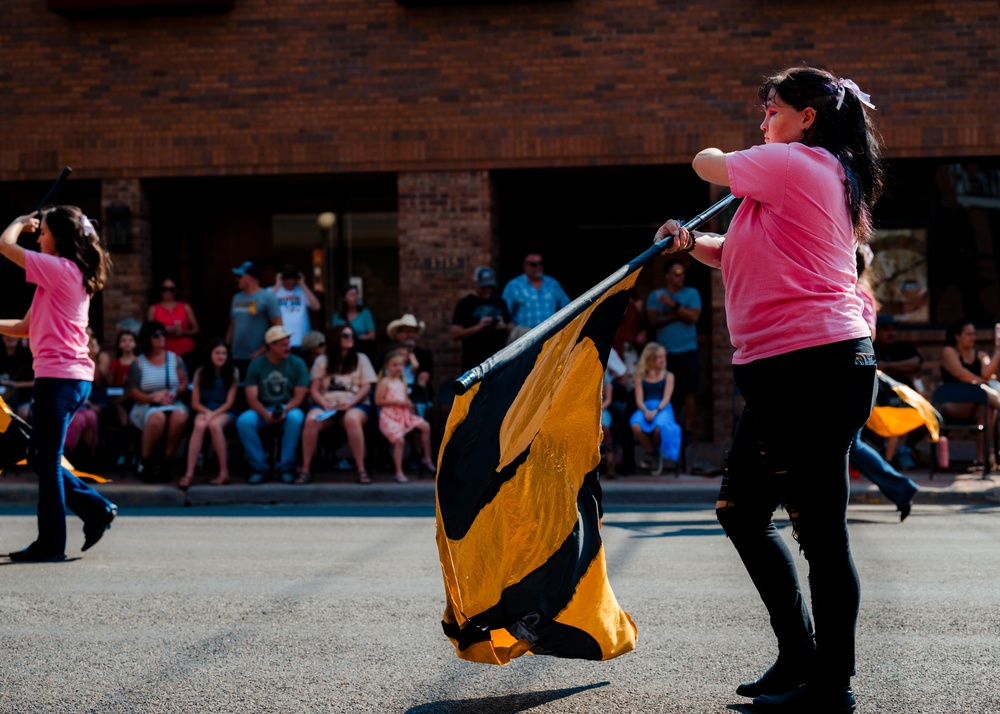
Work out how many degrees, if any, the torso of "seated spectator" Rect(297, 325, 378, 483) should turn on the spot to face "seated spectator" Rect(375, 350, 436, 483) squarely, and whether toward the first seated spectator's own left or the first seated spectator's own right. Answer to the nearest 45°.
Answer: approximately 45° to the first seated spectator's own left

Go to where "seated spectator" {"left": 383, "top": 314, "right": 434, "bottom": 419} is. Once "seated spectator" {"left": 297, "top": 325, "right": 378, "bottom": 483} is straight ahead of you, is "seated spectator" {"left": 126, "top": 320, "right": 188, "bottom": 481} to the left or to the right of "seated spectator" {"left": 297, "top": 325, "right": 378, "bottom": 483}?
right

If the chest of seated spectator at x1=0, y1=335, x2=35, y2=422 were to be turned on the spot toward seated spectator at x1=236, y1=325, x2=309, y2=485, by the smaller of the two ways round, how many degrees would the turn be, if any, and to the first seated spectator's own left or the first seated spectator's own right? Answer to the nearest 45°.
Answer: approximately 45° to the first seated spectator's own left

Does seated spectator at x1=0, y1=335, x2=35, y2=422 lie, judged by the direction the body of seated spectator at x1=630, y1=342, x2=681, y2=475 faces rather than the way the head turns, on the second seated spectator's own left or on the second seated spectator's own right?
on the second seated spectator's own right

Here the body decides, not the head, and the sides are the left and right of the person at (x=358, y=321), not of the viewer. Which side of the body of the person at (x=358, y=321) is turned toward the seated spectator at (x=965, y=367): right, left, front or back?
left

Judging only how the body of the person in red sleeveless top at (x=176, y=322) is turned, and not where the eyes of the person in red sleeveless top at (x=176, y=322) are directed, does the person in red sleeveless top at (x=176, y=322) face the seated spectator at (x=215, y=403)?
yes

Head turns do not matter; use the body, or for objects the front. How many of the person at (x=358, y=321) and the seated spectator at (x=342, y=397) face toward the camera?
2

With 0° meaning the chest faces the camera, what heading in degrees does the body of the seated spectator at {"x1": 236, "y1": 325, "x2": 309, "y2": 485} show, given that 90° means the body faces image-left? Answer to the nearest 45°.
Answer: approximately 0°

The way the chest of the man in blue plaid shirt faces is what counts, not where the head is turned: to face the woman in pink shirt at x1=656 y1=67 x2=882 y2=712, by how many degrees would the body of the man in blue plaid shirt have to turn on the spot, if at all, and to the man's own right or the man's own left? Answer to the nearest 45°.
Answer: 0° — they already face them

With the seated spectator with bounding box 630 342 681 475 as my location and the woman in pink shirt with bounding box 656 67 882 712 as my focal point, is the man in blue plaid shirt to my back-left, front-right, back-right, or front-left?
back-right

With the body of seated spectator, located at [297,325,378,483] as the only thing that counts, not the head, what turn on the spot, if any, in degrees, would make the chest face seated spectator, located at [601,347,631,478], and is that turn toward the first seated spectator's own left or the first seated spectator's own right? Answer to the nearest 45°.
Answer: approximately 90° to the first seated spectator's own left
